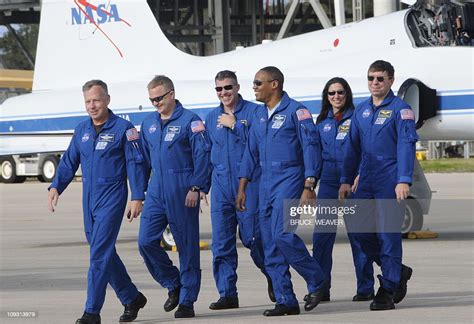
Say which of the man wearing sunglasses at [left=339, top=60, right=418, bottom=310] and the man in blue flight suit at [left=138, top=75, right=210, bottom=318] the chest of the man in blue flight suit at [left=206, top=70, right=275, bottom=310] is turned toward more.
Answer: the man in blue flight suit

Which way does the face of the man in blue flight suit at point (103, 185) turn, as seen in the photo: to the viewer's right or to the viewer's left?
to the viewer's left

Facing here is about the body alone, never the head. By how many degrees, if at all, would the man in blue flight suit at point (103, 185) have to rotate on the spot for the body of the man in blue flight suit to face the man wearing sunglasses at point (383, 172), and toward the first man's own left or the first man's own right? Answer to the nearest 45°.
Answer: approximately 135° to the first man's own left

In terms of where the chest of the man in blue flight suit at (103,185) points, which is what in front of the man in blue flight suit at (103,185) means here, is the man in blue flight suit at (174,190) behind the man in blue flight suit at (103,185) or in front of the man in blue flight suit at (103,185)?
behind

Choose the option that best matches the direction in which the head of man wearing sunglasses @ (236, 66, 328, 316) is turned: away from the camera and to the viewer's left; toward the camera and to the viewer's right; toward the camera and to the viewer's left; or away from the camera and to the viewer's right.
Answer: toward the camera and to the viewer's left

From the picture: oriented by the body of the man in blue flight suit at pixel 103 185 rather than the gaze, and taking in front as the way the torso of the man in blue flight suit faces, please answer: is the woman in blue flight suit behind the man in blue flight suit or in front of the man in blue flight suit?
behind

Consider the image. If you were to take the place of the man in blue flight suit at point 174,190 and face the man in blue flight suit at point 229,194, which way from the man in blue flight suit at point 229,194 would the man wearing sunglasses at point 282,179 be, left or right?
right

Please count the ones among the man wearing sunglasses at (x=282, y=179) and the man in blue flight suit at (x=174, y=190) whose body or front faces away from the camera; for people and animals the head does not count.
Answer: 0

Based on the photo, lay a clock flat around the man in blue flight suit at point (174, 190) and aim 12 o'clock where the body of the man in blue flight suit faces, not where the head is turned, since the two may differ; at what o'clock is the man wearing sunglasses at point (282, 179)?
The man wearing sunglasses is roughly at 8 o'clock from the man in blue flight suit.

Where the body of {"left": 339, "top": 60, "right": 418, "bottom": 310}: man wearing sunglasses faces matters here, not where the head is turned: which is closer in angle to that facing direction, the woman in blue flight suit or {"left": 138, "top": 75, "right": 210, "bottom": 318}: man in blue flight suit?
the man in blue flight suit
